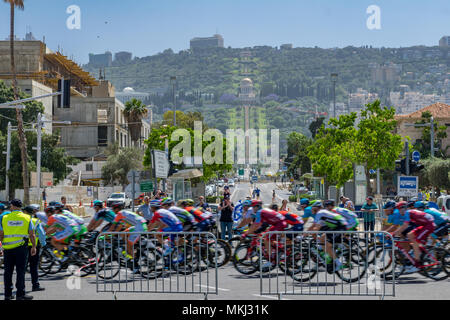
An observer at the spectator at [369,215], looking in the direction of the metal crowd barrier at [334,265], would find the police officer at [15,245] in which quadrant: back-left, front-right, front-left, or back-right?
front-right

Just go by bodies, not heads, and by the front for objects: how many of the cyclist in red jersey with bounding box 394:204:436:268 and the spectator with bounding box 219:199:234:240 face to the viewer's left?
1

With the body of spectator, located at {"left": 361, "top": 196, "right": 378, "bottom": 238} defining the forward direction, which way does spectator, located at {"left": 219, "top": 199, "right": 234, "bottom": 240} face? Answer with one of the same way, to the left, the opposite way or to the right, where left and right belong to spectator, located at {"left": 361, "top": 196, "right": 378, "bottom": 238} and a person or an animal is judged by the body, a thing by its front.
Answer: the same way

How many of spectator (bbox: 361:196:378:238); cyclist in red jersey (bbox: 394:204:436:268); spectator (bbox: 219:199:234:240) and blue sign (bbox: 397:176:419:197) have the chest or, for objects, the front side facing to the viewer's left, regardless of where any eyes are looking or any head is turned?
1

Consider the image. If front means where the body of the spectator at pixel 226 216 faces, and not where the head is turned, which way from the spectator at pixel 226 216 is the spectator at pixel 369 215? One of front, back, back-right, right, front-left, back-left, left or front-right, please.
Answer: left

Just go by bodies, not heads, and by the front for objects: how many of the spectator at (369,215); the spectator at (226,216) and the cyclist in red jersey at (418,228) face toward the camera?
2

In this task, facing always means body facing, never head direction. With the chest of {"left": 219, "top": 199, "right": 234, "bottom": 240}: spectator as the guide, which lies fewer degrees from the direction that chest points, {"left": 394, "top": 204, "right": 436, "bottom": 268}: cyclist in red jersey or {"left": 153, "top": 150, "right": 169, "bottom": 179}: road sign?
the cyclist in red jersey

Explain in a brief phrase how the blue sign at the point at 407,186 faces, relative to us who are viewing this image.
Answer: facing the viewer

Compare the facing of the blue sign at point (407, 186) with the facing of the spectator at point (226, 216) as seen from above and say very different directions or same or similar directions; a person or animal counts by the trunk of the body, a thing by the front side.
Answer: same or similar directions

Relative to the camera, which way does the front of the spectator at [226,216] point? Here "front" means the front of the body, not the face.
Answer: toward the camera

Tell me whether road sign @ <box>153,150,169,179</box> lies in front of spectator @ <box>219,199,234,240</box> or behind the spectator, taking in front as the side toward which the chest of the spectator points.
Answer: behind

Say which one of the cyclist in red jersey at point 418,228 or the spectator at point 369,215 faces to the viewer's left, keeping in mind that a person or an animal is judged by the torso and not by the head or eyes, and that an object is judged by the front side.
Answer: the cyclist in red jersey

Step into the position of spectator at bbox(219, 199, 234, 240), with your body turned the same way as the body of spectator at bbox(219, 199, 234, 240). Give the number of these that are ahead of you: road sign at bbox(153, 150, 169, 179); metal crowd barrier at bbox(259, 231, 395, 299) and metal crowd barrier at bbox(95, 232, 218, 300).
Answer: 2
